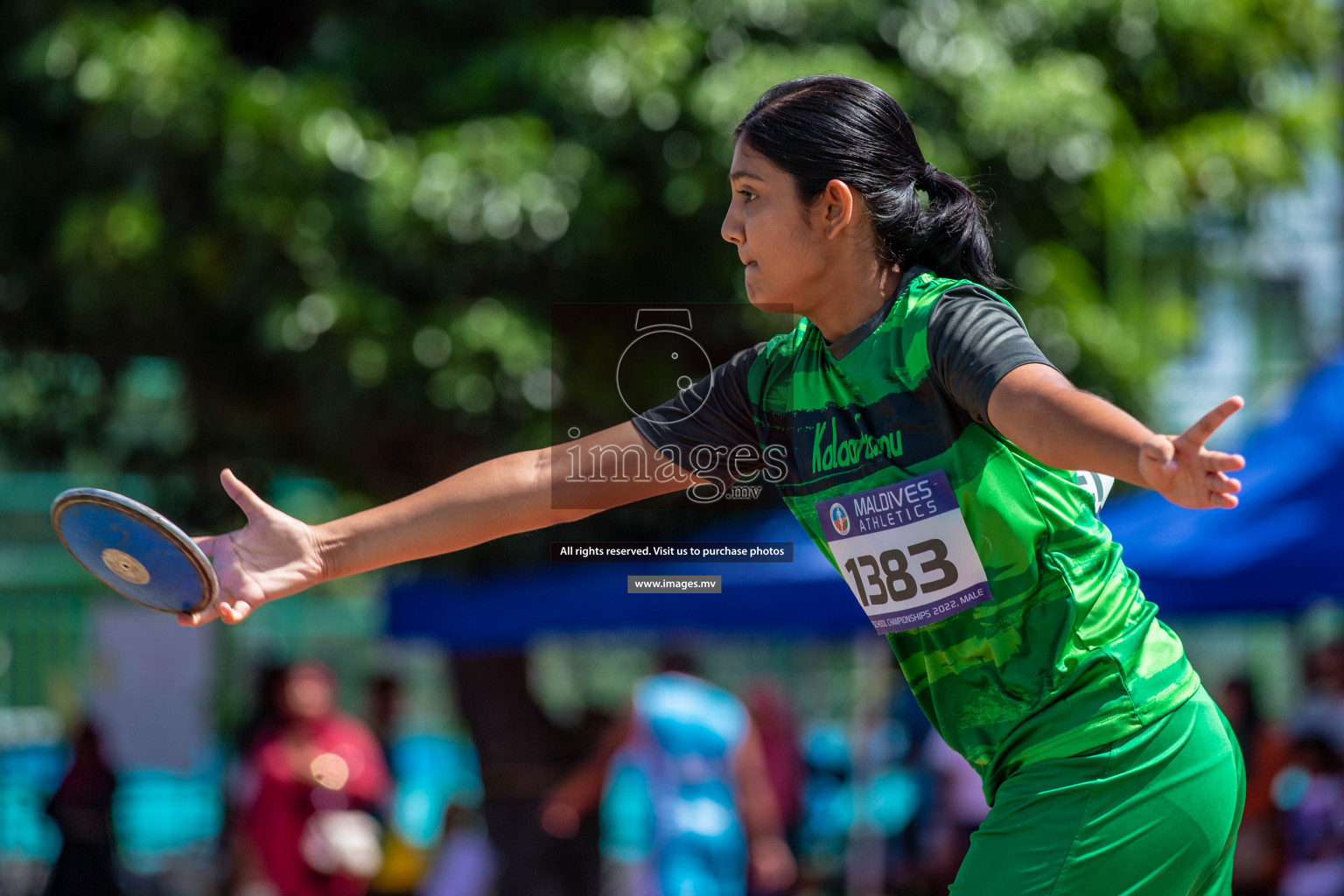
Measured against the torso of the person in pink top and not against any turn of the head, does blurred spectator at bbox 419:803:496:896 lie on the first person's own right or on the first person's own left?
on the first person's own left

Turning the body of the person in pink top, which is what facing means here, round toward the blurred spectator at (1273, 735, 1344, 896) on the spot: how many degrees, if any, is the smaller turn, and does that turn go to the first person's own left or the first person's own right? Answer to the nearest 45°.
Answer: approximately 45° to the first person's own left

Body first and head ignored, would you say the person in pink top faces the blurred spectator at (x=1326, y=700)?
no

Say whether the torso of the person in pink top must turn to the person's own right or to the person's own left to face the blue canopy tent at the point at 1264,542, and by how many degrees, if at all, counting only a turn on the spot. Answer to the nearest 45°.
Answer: approximately 45° to the person's own left

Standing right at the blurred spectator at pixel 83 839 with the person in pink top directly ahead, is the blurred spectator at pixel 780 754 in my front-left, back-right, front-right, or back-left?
front-left

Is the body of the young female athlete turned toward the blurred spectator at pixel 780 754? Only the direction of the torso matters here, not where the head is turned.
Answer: no

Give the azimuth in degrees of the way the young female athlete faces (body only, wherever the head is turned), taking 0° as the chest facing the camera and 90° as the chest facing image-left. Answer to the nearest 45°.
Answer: approximately 45°

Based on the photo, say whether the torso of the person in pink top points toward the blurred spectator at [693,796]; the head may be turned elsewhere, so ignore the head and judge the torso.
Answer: no

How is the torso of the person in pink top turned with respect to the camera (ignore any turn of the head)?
toward the camera

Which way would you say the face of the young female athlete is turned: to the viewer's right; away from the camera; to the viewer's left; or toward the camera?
to the viewer's left

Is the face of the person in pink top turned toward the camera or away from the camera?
toward the camera

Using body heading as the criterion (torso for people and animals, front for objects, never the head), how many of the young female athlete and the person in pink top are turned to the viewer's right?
0
